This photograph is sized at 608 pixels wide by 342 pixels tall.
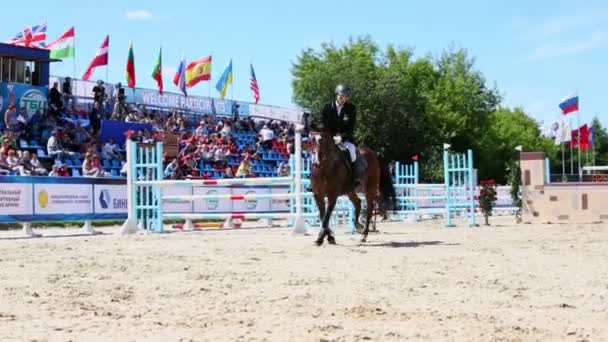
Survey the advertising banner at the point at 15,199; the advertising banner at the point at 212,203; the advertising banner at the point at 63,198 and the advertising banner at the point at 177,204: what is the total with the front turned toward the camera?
4

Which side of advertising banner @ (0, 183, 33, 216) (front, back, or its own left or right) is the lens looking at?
front

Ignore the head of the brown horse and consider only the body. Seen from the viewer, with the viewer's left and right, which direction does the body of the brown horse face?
facing the viewer and to the left of the viewer

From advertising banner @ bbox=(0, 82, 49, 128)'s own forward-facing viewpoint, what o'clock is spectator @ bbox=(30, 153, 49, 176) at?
The spectator is roughly at 12 o'clock from the advertising banner.

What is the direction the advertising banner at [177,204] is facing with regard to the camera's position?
facing the viewer

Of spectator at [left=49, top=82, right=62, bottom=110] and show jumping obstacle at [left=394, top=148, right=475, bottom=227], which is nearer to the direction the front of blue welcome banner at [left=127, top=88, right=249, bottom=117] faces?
the show jumping obstacle

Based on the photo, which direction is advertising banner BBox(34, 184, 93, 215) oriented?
toward the camera

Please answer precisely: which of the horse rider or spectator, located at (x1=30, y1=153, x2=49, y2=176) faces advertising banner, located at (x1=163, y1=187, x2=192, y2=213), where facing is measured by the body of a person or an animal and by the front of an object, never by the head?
the spectator

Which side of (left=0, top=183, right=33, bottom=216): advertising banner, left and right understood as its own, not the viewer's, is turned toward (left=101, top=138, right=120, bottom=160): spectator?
back

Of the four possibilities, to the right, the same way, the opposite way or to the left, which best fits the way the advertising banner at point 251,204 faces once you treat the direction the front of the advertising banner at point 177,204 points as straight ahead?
the same way

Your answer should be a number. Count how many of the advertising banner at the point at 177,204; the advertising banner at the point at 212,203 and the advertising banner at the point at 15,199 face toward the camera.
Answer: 3

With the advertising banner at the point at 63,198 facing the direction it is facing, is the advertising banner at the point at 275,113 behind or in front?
behind

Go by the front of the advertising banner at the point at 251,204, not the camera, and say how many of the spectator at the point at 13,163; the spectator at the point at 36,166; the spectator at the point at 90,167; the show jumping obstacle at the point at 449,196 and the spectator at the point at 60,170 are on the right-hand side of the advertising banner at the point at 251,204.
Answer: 4
